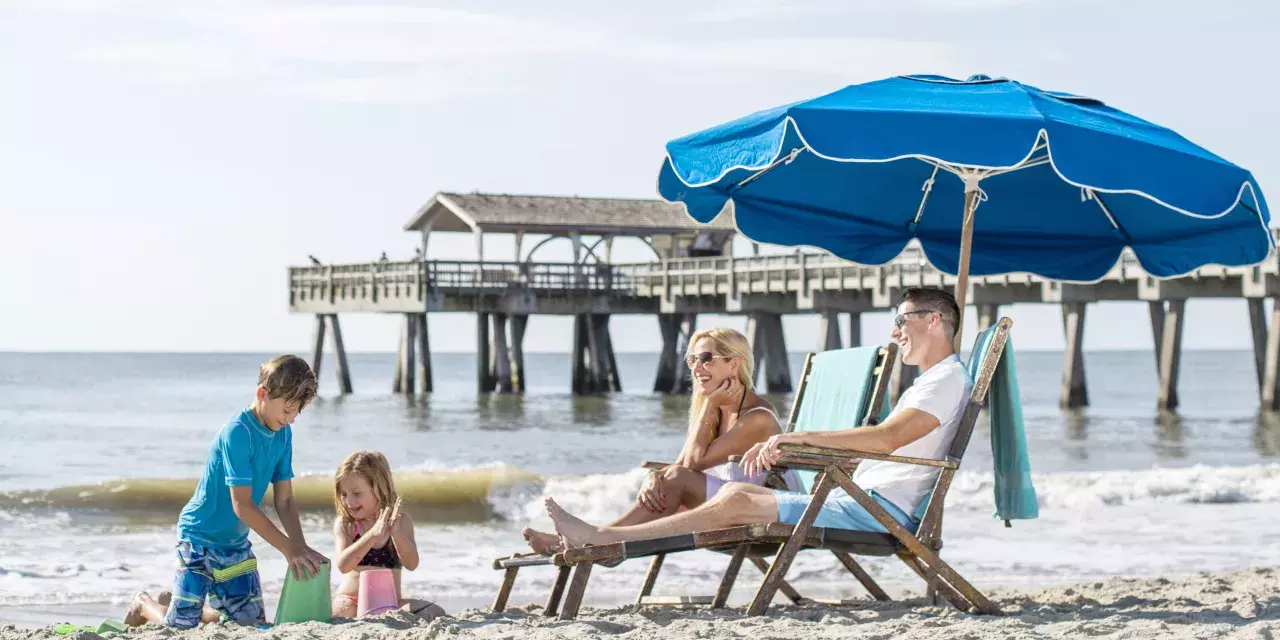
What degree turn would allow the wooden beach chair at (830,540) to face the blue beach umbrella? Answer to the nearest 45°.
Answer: approximately 135° to its right

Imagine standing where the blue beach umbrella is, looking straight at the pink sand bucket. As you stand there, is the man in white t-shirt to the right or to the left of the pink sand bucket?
left

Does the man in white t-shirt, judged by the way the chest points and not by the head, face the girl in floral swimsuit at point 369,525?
yes

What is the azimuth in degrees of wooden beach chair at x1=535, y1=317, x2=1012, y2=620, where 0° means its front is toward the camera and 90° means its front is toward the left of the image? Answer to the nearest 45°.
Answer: approximately 90°

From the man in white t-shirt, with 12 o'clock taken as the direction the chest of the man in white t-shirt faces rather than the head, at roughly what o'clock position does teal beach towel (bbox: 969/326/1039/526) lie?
The teal beach towel is roughly at 5 o'clock from the man in white t-shirt.

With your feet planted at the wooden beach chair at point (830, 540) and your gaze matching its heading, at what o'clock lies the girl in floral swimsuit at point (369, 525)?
The girl in floral swimsuit is roughly at 12 o'clock from the wooden beach chair.

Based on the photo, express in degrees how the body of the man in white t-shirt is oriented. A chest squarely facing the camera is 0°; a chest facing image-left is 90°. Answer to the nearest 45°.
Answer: approximately 90°
